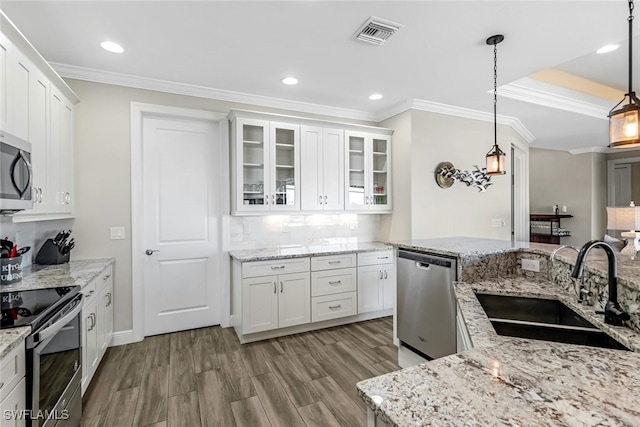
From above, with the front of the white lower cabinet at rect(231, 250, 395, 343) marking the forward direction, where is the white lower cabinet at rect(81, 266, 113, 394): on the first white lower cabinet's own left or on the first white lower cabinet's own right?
on the first white lower cabinet's own right

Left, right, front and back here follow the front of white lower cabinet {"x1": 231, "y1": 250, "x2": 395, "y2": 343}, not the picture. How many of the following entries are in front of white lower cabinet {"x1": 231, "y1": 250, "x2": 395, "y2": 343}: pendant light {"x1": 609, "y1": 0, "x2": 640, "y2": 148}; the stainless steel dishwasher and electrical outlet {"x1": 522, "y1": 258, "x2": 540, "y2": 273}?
3

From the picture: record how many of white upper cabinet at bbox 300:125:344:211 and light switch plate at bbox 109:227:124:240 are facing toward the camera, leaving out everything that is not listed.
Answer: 2

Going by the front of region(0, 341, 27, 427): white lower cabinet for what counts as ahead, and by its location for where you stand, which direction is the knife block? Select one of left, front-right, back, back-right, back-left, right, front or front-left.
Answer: left

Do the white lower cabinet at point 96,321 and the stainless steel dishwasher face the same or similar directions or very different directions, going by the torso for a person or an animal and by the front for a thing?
very different directions

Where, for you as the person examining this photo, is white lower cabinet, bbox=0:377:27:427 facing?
facing to the right of the viewer

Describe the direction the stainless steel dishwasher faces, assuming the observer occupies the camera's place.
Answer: facing the viewer and to the left of the viewer

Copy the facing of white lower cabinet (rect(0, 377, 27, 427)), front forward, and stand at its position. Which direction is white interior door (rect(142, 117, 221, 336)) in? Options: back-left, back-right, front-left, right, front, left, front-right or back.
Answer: front-left

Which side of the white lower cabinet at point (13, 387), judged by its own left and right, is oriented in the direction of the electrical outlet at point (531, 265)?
front

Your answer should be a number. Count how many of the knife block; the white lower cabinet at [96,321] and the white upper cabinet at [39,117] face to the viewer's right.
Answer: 3

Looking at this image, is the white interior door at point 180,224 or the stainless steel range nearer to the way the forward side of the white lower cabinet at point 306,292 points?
the stainless steel range

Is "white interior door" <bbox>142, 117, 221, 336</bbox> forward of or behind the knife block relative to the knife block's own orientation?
forward

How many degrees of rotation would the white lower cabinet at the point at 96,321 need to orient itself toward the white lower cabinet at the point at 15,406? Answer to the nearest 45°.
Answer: approximately 90° to its right

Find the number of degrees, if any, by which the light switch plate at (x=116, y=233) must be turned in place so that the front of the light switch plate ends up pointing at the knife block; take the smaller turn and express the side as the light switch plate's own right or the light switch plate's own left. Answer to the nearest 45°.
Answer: approximately 45° to the light switch plate's own right
